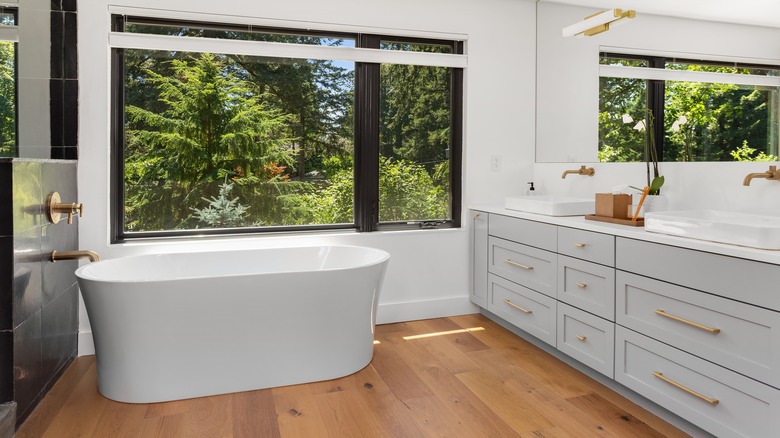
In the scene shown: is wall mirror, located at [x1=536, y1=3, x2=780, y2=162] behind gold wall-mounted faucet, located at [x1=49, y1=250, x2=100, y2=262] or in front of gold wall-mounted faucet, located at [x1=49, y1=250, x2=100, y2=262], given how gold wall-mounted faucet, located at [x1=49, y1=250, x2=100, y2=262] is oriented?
in front

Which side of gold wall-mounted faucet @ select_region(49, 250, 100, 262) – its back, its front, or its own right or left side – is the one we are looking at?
right

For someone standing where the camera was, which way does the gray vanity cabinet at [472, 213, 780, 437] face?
facing the viewer and to the left of the viewer

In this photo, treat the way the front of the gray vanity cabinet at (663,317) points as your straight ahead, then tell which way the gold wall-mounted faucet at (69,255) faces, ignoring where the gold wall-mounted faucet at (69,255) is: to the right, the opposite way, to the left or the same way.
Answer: the opposite way
